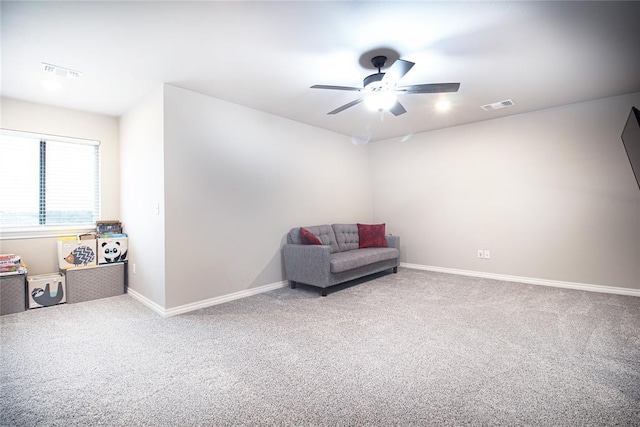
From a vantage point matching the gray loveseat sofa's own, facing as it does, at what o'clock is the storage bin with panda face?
The storage bin with panda face is roughly at 4 o'clock from the gray loveseat sofa.

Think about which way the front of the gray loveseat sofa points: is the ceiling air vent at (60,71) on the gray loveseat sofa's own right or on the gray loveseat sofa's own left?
on the gray loveseat sofa's own right

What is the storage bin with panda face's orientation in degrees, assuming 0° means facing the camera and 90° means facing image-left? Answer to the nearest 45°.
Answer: approximately 0°

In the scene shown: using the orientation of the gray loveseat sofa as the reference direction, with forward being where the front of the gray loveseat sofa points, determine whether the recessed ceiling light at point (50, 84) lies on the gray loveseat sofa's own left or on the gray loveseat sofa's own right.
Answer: on the gray loveseat sofa's own right

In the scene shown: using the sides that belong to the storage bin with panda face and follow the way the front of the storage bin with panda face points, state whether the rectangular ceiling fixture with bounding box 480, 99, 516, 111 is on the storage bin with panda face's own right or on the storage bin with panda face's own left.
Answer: on the storage bin with panda face's own left

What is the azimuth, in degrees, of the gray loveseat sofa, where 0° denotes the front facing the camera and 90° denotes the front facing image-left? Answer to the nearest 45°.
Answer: approximately 315°
